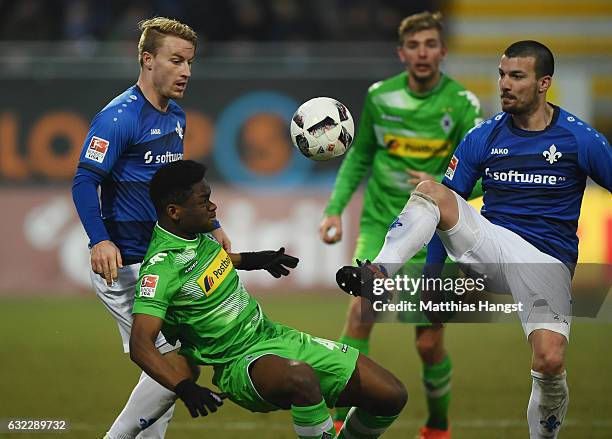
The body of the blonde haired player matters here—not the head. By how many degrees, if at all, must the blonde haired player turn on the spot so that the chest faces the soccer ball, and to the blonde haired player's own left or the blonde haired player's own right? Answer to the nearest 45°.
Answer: approximately 45° to the blonde haired player's own left

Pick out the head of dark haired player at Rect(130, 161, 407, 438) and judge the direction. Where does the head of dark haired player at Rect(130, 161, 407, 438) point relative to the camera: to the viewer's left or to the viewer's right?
to the viewer's right

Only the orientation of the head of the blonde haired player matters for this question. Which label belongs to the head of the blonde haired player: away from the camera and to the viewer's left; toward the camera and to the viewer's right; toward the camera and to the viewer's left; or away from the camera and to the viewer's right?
toward the camera and to the viewer's right

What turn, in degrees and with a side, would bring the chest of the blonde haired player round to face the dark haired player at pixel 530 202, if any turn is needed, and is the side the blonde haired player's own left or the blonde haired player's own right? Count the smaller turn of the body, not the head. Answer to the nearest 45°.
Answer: approximately 45° to the blonde haired player's own left

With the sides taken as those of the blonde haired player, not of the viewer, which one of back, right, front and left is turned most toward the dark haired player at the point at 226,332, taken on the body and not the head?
front

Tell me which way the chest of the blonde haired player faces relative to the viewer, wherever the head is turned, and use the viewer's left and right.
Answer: facing the viewer and to the right of the viewer
